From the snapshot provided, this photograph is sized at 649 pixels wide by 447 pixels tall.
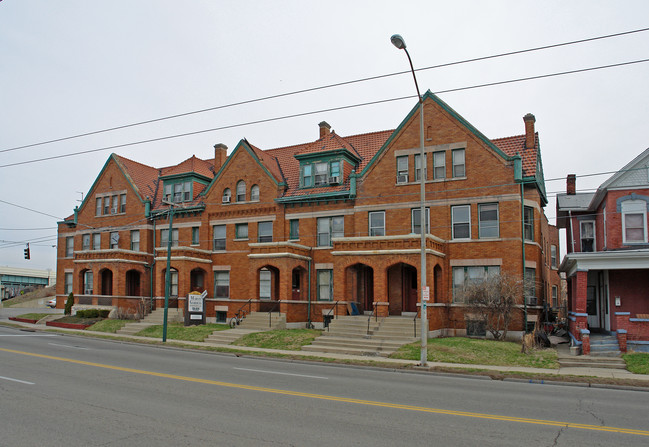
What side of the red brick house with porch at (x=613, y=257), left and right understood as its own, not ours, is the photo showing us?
front

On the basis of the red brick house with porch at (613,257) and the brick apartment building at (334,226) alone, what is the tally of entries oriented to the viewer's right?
0

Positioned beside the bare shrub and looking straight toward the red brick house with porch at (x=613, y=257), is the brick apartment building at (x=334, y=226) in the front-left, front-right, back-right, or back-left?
back-left

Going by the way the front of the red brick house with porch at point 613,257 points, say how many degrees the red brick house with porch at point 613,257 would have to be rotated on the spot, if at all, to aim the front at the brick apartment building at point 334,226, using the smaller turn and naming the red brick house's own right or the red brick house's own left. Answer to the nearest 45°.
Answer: approximately 90° to the red brick house's own right

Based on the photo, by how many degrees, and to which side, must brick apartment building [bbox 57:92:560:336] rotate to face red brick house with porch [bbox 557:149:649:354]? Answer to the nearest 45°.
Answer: approximately 90° to its left

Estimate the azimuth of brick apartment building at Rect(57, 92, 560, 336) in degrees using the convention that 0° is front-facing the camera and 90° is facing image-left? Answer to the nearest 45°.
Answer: approximately 45°

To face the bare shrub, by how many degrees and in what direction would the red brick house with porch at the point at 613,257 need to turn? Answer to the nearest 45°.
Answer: approximately 45° to its right
